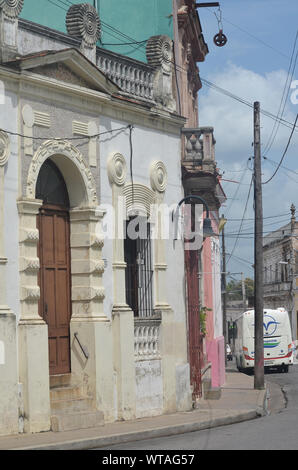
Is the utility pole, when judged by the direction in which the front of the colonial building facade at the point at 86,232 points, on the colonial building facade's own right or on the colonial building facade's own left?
on the colonial building facade's own left

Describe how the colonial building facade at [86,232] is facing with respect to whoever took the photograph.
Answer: facing the viewer and to the right of the viewer

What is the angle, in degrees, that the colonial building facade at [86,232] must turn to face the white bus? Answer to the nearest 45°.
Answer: approximately 135° to its left
